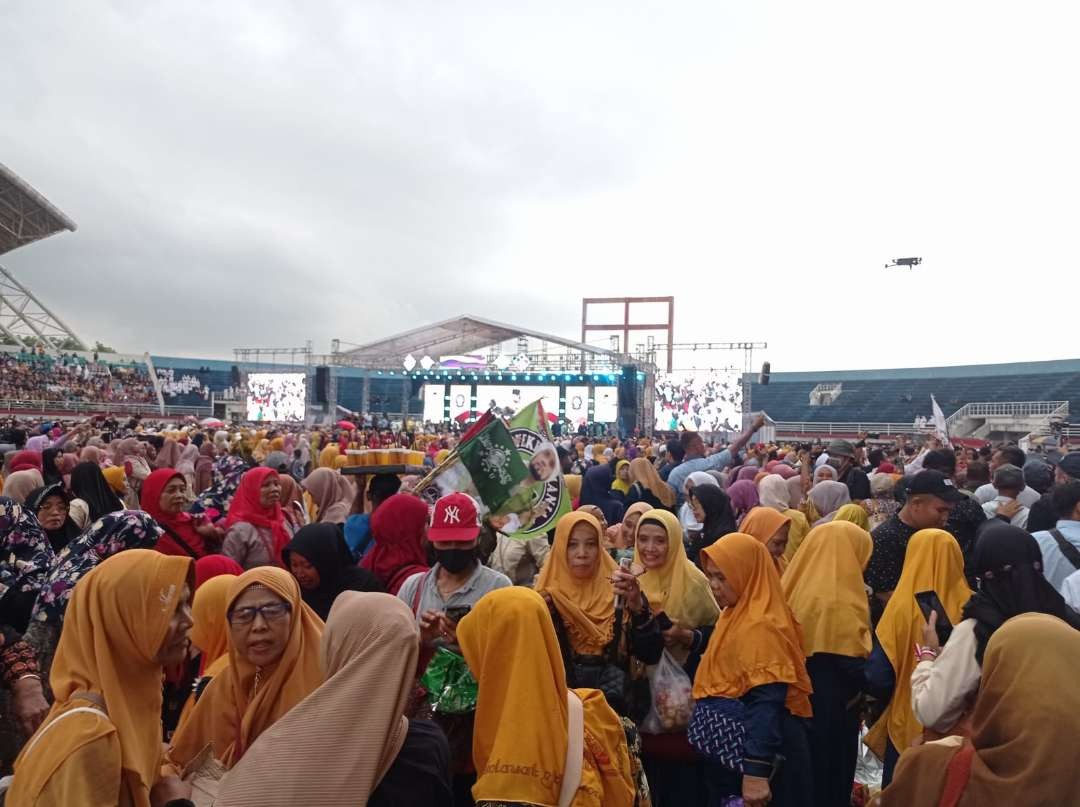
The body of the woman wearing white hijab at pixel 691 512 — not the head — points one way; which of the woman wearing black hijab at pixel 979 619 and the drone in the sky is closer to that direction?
the woman wearing black hijab

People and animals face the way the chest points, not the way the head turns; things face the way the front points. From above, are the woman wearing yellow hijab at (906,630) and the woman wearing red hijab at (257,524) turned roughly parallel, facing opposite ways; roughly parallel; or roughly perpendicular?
roughly perpendicular

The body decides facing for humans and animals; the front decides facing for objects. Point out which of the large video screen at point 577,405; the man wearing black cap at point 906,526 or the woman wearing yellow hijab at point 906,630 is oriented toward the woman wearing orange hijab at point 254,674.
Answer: the large video screen

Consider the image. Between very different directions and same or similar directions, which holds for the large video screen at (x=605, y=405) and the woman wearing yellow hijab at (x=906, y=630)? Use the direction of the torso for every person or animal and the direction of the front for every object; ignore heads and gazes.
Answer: very different directions

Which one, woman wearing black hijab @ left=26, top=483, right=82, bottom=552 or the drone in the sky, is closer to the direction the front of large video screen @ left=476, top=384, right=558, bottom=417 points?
the woman wearing black hijab

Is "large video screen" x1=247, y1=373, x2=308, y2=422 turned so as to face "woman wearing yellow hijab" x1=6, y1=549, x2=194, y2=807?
yes

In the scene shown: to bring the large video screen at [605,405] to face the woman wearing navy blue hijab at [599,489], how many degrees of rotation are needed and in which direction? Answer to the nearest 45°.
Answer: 0° — it already faces them

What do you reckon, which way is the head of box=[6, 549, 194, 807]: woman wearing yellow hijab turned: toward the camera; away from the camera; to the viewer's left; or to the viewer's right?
to the viewer's right
